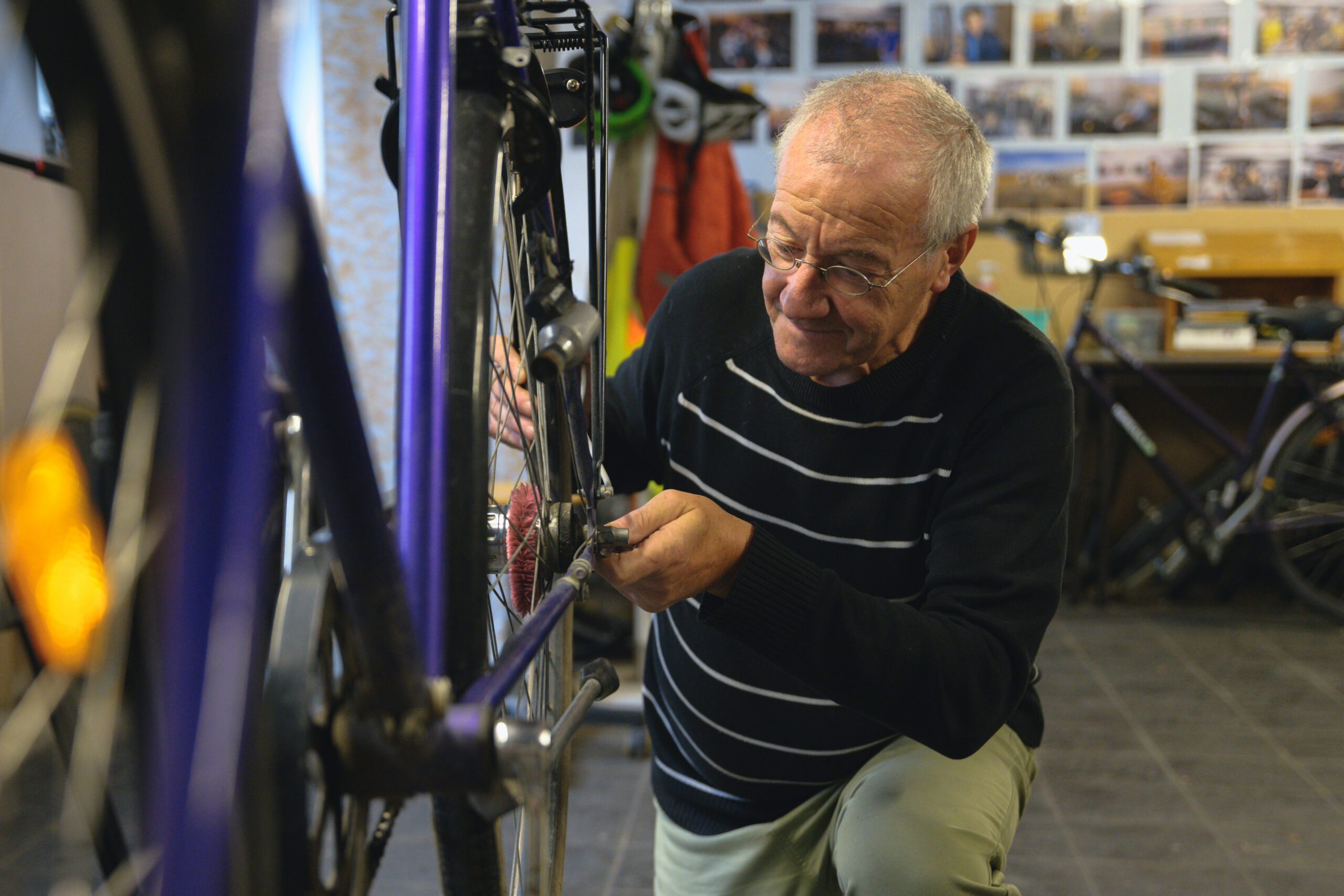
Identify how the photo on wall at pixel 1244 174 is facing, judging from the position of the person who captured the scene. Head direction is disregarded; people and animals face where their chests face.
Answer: facing the viewer

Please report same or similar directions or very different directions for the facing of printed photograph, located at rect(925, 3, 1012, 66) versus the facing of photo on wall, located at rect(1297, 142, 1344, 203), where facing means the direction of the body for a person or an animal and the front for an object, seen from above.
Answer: same or similar directions

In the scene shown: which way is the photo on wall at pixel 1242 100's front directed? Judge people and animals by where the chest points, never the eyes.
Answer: toward the camera

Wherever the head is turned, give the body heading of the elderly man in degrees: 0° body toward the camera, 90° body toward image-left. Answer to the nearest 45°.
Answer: approximately 45°

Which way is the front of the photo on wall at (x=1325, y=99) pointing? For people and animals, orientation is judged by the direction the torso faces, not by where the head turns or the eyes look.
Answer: toward the camera

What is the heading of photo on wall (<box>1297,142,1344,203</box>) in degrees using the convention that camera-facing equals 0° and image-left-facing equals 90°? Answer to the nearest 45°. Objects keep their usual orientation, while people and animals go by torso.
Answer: approximately 0°

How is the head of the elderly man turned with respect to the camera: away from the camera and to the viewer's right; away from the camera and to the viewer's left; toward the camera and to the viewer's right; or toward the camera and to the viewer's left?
toward the camera and to the viewer's left

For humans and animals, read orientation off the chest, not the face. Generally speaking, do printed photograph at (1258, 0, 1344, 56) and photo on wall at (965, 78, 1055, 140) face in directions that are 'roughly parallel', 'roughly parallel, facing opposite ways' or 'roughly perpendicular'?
roughly parallel

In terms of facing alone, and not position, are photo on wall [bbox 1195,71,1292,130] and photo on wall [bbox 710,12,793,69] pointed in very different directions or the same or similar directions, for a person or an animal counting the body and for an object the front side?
same or similar directions

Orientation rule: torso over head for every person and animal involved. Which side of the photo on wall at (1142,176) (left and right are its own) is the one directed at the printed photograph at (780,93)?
right
